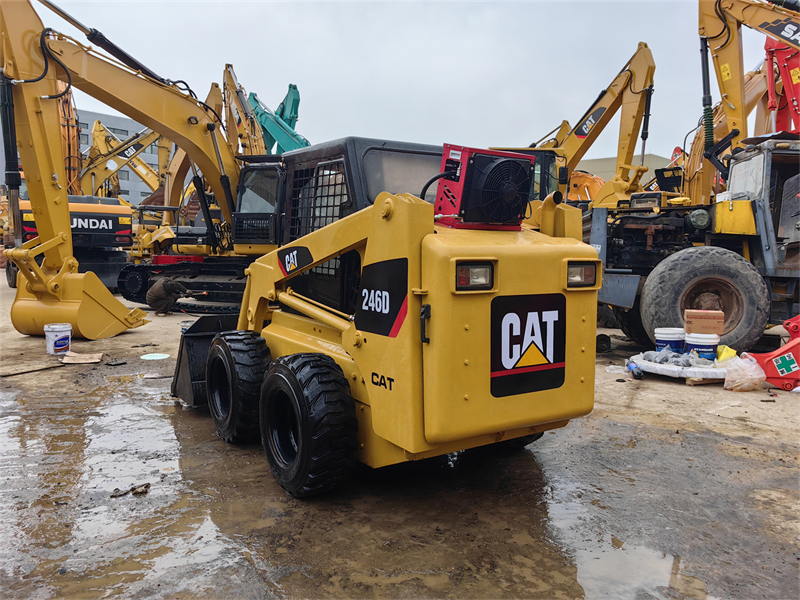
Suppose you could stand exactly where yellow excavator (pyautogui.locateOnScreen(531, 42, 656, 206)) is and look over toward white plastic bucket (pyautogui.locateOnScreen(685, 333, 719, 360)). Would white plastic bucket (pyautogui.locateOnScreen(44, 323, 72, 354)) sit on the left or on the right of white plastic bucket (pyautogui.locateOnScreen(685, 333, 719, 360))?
right

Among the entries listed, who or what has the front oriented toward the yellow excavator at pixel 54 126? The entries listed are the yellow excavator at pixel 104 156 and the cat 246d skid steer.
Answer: the cat 246d skid steer

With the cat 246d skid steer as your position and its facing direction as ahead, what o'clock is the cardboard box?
The cardboard box is roughly at 3 o'clock from the cat 246d skid steer.

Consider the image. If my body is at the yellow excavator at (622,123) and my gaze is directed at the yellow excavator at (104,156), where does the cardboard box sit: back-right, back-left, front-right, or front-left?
back-left

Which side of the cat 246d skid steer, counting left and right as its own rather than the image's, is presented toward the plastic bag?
right
